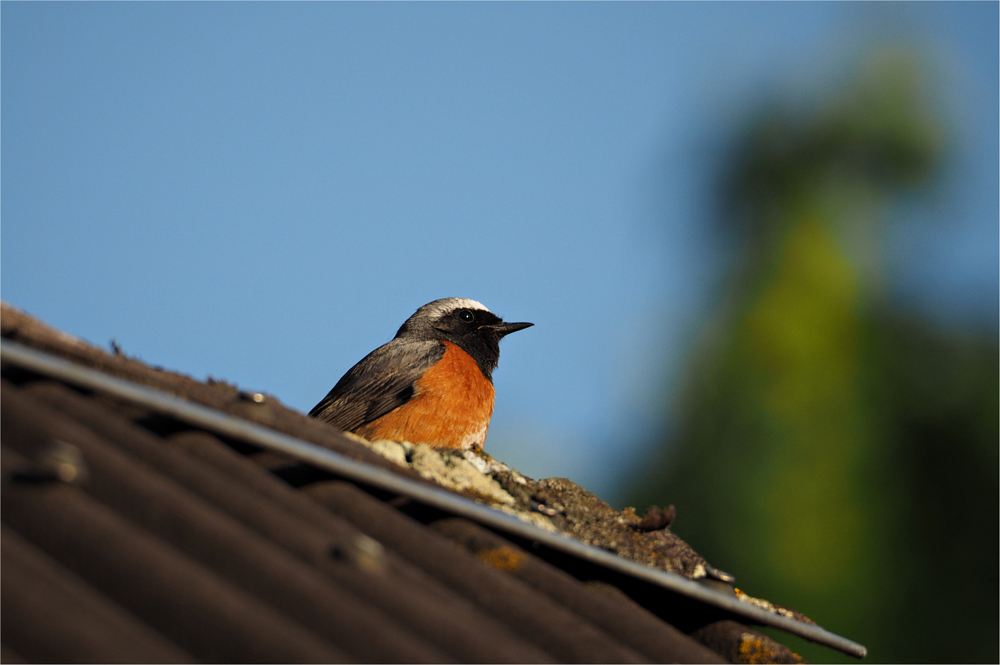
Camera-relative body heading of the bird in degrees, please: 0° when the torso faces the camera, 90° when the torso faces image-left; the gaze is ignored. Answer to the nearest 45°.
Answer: approximately 270°

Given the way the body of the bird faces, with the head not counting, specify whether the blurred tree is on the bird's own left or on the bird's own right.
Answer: on the bird's own left
